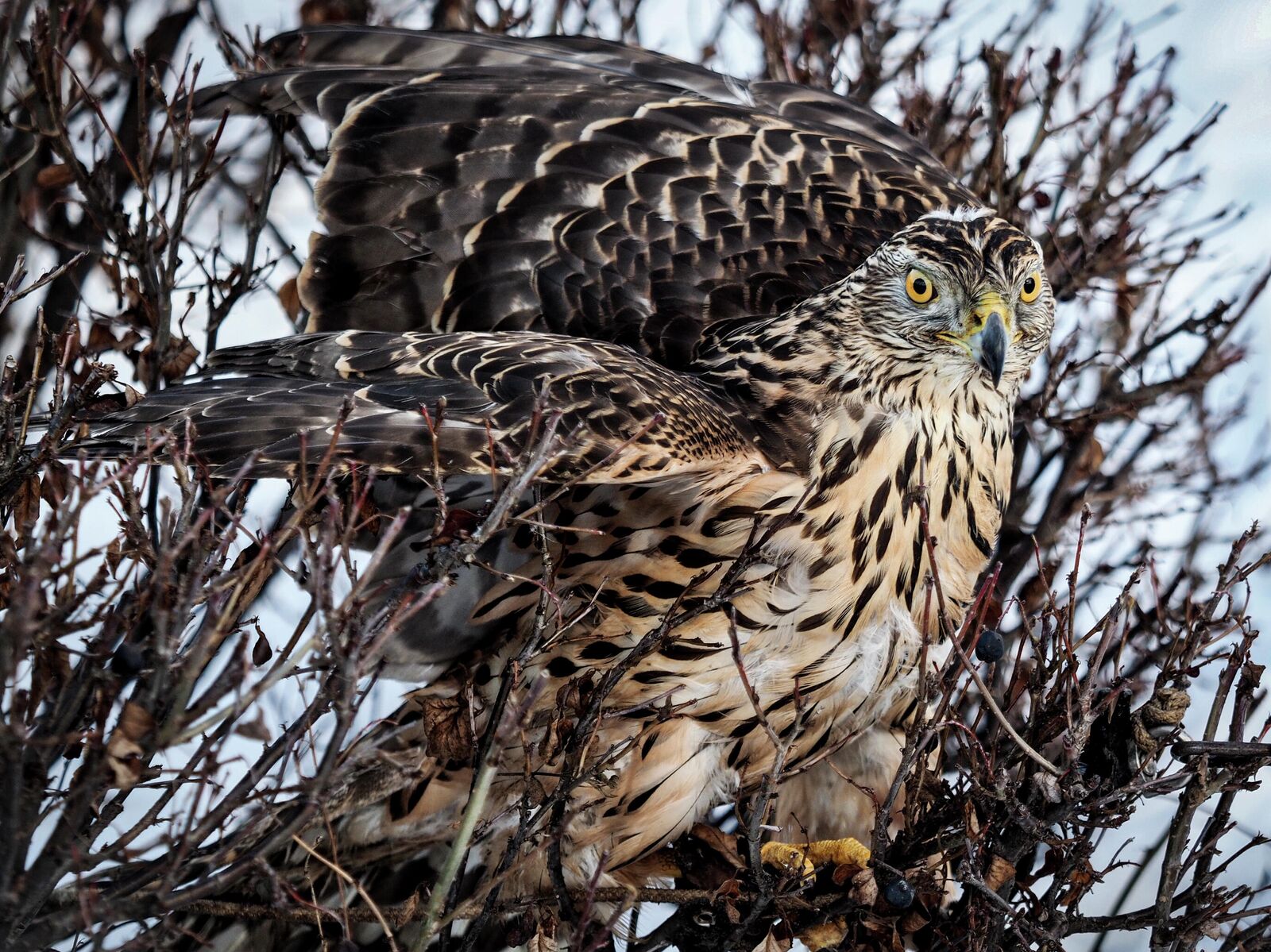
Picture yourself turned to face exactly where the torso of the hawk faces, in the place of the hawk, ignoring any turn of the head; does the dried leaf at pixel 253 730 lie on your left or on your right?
on your right

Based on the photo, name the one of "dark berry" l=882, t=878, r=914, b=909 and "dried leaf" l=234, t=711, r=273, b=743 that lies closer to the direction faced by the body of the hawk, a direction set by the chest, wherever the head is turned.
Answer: the dark berry

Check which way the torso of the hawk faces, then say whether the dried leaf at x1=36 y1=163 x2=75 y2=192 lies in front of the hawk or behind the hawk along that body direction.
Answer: behind

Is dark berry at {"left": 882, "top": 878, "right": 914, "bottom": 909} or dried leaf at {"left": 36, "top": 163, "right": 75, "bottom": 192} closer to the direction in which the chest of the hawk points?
the dark berry

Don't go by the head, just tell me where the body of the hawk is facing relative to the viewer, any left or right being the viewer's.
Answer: facing the viewer and to the right of the viewer

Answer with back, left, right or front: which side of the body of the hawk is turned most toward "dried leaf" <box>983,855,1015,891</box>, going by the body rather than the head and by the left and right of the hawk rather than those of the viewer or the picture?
front

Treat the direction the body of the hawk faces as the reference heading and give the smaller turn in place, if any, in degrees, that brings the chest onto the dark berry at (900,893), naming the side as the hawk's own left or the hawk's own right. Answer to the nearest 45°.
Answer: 0° — it already faces it
